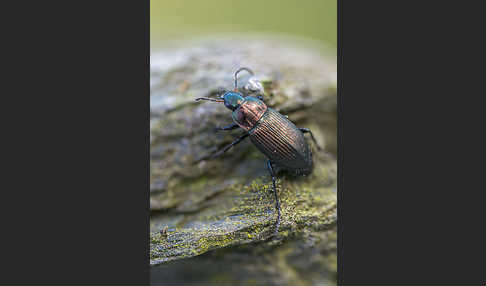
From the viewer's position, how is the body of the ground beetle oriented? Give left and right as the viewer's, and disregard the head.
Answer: facing away from the viewer and to the left of the viewer
